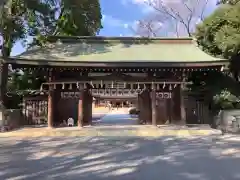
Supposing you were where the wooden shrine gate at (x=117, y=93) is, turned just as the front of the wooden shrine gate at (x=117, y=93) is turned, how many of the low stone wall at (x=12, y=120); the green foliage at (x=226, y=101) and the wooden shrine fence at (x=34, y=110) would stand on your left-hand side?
1

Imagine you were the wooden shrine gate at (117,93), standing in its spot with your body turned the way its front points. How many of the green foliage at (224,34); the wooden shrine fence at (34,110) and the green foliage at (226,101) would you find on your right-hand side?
1

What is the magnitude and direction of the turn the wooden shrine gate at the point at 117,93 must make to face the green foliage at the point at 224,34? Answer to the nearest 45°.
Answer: approximately 90° to its left

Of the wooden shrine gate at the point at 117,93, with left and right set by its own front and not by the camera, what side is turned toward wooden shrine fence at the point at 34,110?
right

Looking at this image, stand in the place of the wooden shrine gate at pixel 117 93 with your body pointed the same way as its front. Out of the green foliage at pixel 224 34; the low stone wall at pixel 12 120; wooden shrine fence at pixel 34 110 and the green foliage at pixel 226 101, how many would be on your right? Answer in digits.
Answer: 2

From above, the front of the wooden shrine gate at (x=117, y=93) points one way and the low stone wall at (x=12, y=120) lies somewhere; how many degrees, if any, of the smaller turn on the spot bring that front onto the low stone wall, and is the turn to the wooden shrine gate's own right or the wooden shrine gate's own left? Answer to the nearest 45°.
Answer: approximately 90° to the wooden shrine gate's own right

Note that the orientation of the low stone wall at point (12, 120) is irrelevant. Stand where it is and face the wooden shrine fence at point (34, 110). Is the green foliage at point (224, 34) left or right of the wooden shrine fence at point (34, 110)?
right

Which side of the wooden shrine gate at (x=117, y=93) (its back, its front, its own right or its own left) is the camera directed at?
front

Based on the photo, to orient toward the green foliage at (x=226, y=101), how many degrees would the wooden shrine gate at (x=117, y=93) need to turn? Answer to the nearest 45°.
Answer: approximately 90° to its left

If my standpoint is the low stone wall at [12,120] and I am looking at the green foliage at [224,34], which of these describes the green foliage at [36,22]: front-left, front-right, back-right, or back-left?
front-left
